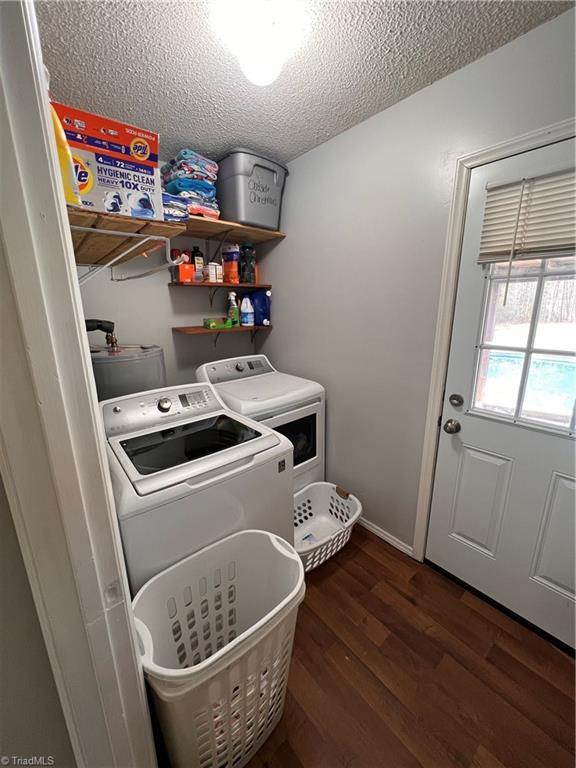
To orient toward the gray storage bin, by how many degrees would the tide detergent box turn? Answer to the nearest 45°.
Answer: approximately 90° to its left

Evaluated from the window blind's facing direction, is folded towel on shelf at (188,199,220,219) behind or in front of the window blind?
in front

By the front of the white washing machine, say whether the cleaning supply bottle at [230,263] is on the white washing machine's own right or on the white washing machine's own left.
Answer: on the white washing machine's own left

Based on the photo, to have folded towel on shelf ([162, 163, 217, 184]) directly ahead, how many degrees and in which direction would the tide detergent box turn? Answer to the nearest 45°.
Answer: approximately 90° to its left

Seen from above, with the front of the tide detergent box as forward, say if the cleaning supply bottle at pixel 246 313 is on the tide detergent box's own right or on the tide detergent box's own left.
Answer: on the tide detergent box's own left

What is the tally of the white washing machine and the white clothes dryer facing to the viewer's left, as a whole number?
0

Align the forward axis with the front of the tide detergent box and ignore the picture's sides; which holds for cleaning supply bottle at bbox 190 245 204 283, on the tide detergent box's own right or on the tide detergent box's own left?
on the tide detergent box's own left

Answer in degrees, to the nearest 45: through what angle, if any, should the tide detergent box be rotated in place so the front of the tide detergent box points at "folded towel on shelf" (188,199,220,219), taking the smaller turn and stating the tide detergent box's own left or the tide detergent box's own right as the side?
approximately 90° to the tide detergent box's own left

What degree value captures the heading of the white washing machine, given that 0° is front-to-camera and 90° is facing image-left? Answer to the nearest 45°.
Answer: approximately 315°
